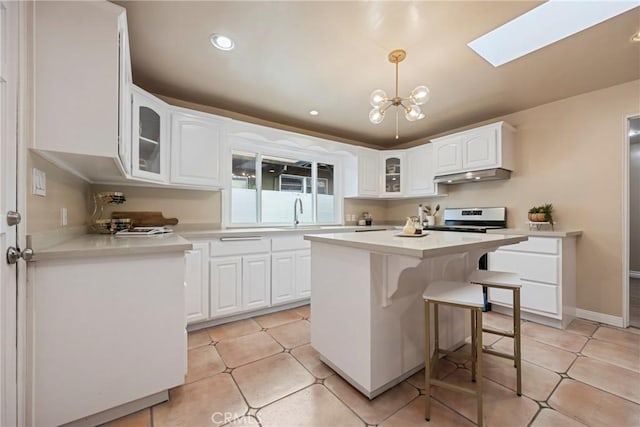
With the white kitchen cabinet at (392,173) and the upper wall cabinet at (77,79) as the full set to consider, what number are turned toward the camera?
1

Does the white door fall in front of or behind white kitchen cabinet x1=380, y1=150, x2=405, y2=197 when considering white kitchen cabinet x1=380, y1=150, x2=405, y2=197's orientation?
in front

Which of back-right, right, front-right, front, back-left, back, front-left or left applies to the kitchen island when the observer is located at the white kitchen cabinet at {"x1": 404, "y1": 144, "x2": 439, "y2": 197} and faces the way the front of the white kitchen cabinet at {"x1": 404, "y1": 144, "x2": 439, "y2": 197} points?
front-left

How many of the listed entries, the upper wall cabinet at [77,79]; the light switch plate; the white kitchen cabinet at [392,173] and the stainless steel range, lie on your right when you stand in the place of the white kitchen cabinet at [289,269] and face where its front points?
2

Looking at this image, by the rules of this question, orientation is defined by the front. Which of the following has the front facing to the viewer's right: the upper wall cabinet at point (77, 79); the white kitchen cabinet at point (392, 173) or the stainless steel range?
the upper wall cabinet

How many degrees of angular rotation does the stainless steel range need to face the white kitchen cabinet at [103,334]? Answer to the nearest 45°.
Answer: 0° — it already faces it

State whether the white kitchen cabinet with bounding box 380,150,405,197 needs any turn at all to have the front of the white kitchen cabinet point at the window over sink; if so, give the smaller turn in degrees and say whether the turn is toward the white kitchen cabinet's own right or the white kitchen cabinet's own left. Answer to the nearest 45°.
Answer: approximately 45° to the white kitchen cabinet's own right

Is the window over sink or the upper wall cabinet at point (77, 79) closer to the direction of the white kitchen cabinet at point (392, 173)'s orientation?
the upper wall cabinet

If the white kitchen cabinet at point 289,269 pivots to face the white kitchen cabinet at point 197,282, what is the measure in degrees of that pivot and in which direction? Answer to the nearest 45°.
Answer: approximately 90° to its right

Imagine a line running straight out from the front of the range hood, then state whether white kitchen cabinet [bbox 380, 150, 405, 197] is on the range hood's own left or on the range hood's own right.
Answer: on the range hood's own right

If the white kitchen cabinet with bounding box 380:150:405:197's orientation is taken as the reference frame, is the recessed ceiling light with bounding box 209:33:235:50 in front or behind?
in front

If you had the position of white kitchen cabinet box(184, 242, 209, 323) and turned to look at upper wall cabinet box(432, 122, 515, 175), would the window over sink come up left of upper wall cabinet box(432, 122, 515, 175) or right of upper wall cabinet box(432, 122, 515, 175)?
left
